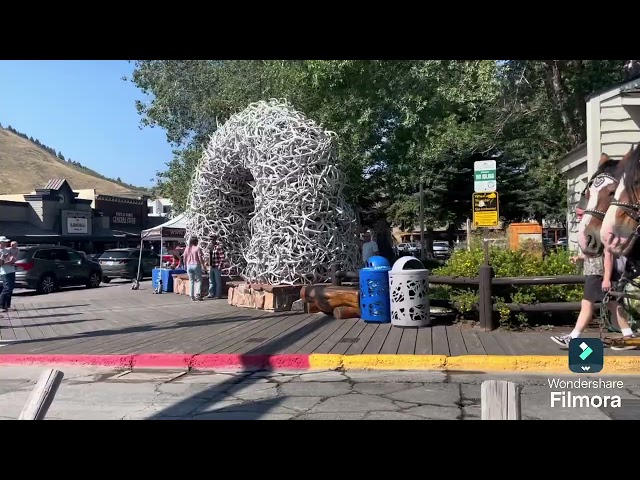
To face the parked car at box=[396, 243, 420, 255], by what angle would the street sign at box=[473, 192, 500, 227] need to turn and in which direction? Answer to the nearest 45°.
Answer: approximately 180°

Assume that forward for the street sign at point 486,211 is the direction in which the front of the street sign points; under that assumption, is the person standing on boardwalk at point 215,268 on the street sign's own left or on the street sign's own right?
on the street sign's own right

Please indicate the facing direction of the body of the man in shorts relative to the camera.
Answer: to the viewer's left

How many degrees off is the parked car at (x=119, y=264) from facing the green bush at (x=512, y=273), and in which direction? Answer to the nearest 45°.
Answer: approximately 135° to its right

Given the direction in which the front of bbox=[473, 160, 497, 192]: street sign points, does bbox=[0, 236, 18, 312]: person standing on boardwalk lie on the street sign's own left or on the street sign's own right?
on the street sign's own right

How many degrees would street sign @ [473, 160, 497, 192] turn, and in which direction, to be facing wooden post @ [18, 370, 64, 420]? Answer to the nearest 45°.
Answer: approximately 45° to its right

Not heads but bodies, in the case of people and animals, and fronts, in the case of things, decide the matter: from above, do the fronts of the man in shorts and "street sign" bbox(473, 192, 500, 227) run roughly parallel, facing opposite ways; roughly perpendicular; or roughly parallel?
roughly perpendicular

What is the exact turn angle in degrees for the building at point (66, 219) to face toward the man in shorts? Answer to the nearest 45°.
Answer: approximately 45° to its right

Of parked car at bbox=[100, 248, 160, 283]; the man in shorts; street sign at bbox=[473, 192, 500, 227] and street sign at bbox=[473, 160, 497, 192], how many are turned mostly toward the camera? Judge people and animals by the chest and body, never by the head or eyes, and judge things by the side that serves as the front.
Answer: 2

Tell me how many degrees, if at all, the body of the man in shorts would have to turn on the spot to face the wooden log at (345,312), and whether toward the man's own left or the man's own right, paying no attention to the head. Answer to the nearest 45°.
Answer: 0° — they already face it

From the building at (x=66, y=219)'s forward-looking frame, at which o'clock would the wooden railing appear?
The wooden railing is roughly at 1 o'clock from the building.
